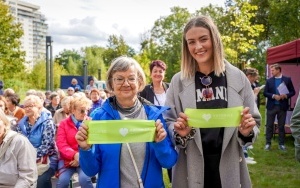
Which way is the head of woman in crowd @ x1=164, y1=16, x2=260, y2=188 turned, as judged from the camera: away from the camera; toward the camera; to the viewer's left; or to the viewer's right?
toward the camera

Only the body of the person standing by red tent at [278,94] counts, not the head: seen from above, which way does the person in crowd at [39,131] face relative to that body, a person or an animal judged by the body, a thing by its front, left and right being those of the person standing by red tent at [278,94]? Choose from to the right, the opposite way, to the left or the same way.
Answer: the same way

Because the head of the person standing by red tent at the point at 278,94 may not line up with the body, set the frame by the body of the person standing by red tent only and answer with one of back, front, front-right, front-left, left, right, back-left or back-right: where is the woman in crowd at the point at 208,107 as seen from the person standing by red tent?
front

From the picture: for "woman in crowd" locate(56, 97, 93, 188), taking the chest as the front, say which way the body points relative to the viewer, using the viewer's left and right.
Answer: facing the viewer and to the right of the viewer

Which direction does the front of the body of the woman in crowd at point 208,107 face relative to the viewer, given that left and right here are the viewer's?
facing the viewer

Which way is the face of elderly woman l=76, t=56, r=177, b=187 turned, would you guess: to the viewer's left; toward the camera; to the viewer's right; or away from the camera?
toward the camera

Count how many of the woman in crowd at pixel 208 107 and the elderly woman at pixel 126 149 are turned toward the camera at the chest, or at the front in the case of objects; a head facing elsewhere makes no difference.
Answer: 2

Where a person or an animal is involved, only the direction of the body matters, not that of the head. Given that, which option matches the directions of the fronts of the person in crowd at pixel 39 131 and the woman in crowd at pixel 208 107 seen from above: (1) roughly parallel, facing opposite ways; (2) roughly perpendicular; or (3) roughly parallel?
roughly parallel

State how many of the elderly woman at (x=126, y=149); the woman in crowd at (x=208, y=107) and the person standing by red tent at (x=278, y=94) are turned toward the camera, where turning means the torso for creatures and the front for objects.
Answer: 3

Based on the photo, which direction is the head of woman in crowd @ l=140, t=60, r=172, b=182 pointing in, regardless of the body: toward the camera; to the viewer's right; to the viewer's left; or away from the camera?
toward the camera
